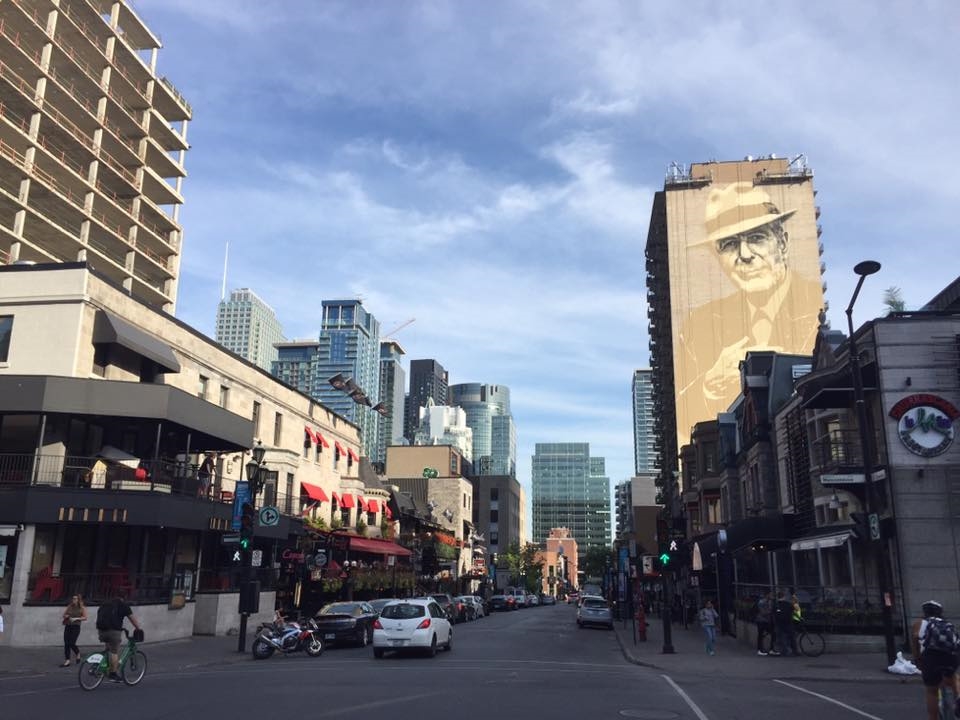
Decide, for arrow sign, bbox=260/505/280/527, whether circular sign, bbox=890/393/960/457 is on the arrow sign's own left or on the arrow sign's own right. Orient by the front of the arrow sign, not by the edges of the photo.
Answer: on the arrow sign's own left

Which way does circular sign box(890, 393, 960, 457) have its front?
toward the camera

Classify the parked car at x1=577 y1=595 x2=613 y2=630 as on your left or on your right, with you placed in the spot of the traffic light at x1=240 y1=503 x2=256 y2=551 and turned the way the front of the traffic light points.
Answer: on your left

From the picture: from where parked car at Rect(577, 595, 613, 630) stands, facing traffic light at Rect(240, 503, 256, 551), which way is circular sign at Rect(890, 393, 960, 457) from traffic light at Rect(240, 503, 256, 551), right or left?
left

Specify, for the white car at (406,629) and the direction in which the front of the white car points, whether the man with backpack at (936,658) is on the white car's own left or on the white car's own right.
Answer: on the white car's own right

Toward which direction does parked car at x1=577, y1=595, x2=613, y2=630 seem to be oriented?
away from the camera

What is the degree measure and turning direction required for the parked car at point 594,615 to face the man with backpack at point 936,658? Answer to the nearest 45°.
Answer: approximately 180°

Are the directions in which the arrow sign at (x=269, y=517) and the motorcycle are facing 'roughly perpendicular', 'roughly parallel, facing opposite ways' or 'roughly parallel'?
roughly perpendicular

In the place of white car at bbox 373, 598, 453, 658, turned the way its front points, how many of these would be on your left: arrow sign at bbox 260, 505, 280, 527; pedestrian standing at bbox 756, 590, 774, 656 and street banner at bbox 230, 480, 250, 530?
2

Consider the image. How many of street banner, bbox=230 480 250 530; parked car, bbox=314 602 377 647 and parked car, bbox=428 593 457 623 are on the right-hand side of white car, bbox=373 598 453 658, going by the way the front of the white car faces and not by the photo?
0

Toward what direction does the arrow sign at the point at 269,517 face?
toward the camera

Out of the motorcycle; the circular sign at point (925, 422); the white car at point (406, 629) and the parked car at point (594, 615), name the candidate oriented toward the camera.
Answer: the circular sign

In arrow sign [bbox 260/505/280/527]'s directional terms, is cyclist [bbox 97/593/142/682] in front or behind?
in front

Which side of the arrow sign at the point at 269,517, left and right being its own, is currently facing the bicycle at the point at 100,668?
front

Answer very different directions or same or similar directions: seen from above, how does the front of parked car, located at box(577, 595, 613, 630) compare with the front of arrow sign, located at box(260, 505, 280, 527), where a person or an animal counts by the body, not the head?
very different directions

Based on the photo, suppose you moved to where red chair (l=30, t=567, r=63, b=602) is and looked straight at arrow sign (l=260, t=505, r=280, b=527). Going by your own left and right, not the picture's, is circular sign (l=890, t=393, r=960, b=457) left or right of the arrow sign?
right

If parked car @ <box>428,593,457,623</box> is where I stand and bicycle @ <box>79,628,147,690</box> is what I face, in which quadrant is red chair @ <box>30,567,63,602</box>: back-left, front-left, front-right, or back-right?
front-right

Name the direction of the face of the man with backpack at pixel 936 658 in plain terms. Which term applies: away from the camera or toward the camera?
away from the camera

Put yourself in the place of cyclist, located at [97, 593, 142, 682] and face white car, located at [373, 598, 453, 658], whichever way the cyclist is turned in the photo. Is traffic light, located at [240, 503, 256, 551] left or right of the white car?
left
